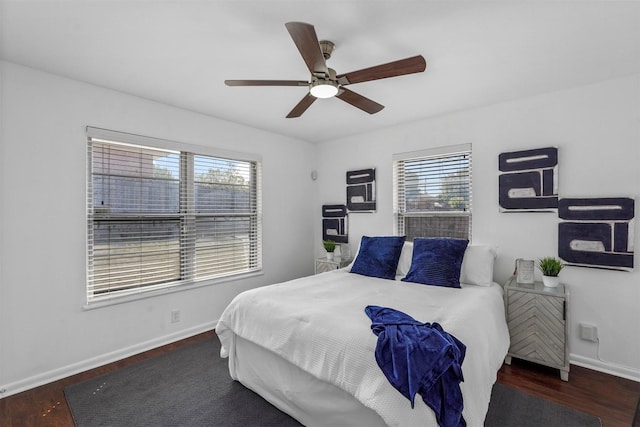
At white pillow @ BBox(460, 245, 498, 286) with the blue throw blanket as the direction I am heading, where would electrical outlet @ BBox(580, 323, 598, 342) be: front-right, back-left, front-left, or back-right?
back-left

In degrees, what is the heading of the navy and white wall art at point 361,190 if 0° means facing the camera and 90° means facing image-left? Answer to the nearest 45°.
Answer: approximately 45°

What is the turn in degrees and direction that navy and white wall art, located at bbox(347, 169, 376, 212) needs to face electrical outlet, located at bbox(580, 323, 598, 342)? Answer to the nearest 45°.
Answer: approximately 90° to its left

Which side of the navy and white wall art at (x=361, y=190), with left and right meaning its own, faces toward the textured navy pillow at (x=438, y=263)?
left

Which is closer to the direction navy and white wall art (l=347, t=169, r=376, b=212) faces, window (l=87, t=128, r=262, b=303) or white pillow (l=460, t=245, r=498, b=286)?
the window

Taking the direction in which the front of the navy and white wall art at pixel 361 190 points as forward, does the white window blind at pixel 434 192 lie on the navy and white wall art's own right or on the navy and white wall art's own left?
on the navy and white wall art's own left

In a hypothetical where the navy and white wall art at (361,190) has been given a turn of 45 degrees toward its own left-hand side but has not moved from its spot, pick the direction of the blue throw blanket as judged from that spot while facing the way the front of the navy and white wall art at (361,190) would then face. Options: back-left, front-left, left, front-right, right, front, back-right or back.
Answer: front

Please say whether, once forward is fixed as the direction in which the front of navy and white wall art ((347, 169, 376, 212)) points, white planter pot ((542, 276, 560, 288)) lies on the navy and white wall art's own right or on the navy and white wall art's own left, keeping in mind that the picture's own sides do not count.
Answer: on the navy and white wall art's own left

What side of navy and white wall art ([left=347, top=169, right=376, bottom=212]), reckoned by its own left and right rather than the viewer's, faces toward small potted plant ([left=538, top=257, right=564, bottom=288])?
left

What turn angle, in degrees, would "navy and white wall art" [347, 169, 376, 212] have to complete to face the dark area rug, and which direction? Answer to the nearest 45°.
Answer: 0° — it already faces it

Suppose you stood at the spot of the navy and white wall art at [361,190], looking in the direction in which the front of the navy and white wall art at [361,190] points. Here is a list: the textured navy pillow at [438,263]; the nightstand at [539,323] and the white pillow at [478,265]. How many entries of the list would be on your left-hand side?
3
